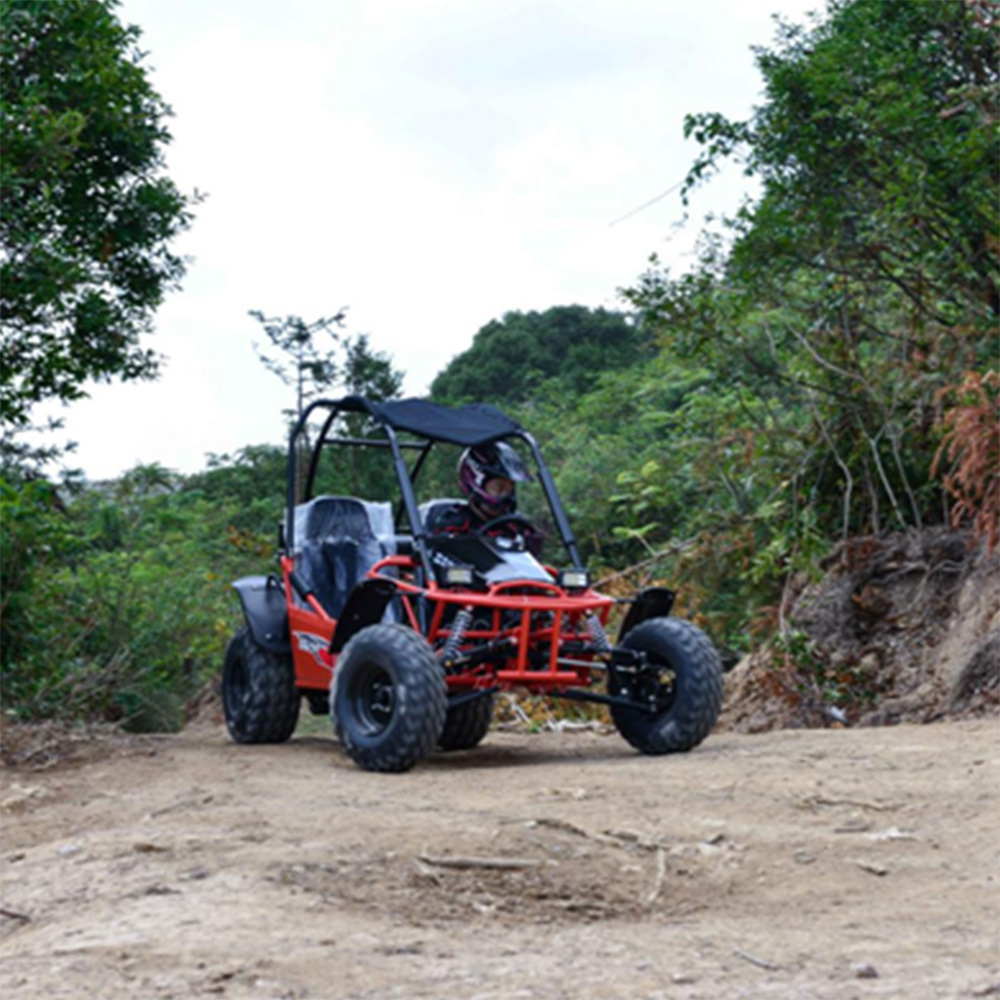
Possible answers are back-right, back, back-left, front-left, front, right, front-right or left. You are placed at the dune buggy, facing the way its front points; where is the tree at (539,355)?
back-left

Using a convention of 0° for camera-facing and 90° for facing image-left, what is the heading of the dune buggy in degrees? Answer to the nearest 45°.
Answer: approximately 315°

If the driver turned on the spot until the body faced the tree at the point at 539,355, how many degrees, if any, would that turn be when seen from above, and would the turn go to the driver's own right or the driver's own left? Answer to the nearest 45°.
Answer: approximately 135° to the driver's own left
